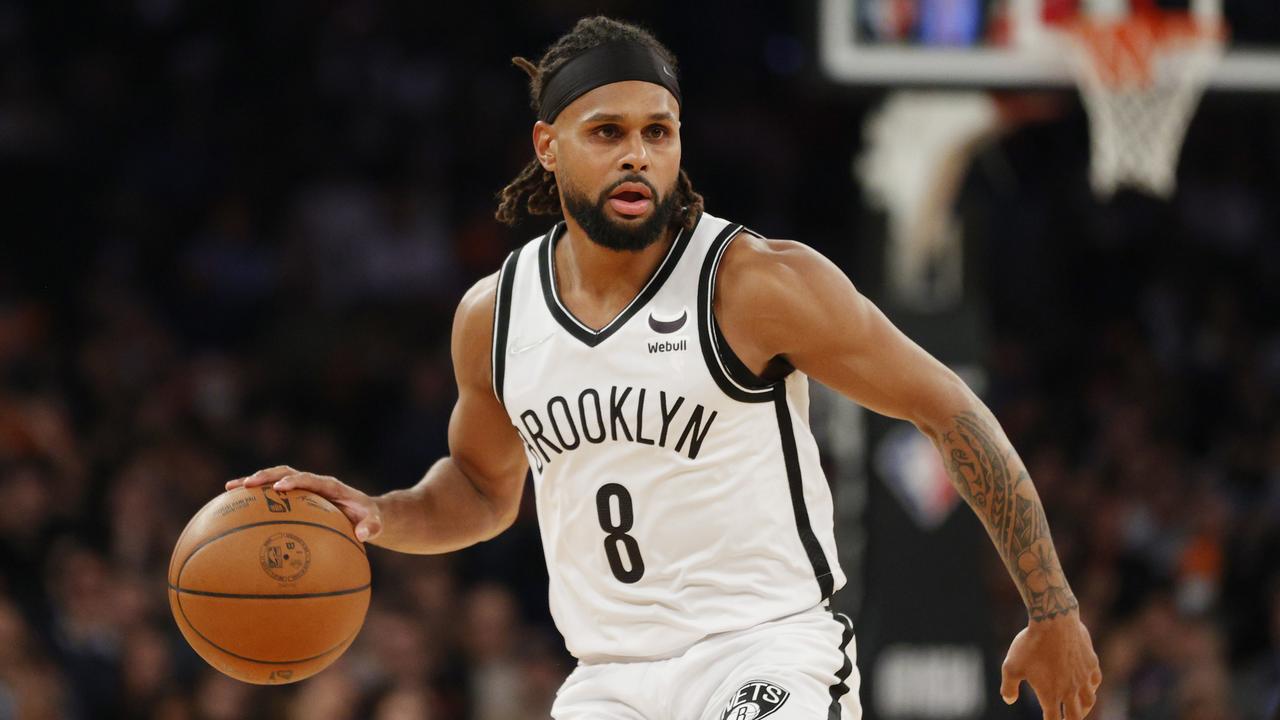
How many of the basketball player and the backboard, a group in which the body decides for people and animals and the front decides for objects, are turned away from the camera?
0

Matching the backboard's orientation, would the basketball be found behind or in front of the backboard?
in front

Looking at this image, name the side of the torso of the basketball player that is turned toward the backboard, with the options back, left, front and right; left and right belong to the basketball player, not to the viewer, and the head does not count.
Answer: back

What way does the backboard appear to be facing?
toward the camera

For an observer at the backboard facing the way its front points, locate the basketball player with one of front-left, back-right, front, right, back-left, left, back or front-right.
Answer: front

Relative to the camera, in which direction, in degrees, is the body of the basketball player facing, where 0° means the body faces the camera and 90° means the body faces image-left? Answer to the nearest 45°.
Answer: approximately 45°
